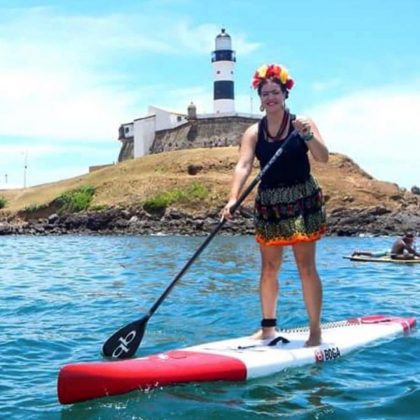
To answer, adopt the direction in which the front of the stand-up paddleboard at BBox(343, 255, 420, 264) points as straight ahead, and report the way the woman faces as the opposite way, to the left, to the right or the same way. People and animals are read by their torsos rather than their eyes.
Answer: to the left

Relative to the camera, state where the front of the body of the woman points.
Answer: toward the camera

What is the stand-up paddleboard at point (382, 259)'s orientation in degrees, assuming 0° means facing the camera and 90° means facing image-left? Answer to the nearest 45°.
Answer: approximately 90°

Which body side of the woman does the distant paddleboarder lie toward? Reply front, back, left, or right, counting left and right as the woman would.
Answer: back

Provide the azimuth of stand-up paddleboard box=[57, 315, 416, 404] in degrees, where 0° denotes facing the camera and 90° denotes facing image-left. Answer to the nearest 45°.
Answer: approximately 45°

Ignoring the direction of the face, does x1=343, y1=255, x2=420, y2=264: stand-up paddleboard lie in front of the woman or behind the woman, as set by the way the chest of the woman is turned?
behind

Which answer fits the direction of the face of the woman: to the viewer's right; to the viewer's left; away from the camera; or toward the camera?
toward the camera

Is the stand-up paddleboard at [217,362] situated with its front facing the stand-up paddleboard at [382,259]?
no

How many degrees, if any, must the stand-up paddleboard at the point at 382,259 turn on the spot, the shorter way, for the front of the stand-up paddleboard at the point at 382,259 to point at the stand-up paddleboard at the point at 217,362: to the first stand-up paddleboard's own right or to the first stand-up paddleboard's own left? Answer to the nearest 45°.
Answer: approximately 90° to the first stand-up paddleboard's own left

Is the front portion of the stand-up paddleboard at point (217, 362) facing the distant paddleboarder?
no

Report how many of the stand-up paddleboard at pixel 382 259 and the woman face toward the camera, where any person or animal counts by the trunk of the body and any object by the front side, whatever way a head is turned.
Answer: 1

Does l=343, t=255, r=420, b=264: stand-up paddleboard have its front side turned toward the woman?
no

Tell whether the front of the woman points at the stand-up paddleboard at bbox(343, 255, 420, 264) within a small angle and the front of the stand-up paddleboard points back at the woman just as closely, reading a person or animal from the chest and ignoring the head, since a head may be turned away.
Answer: no
